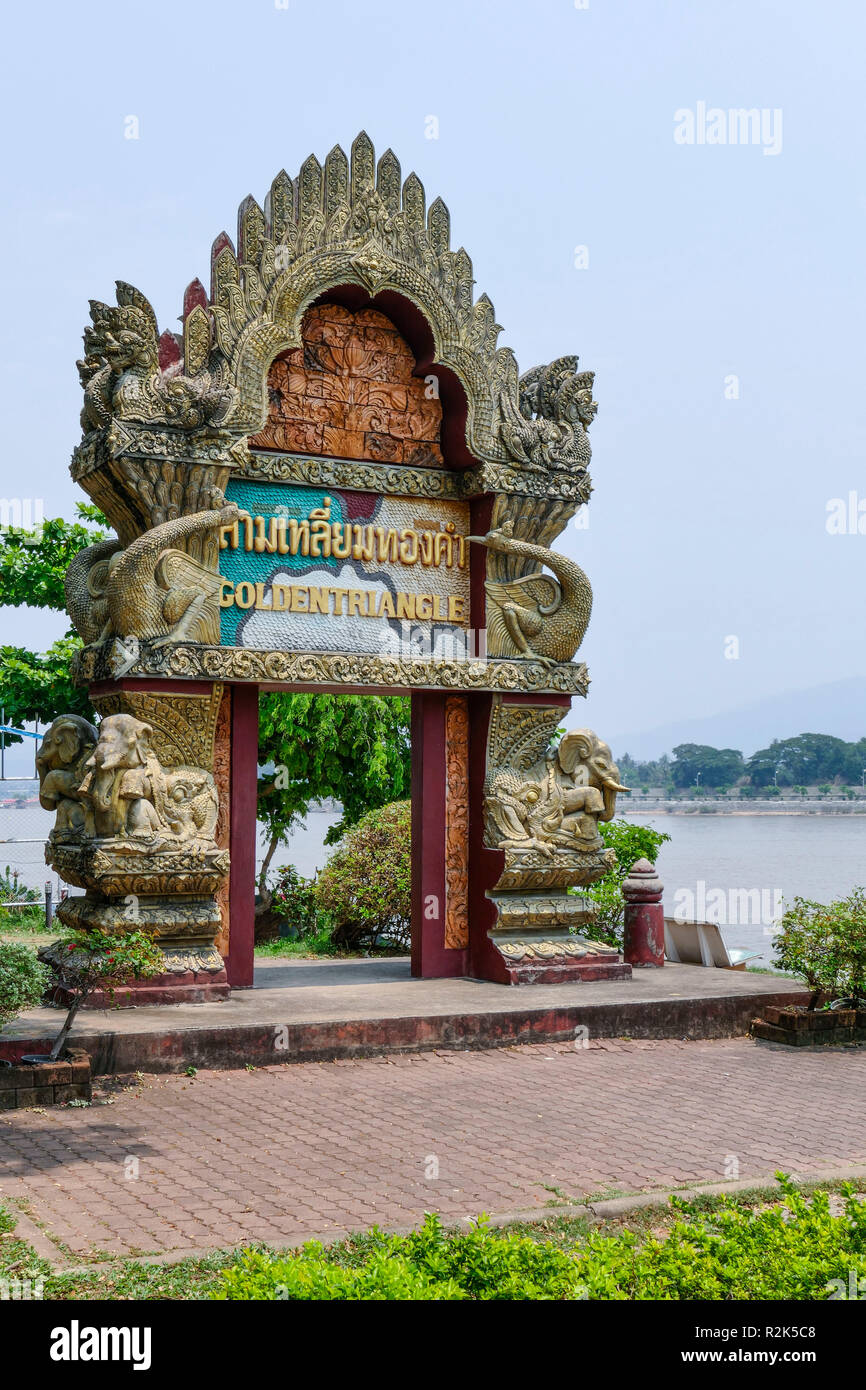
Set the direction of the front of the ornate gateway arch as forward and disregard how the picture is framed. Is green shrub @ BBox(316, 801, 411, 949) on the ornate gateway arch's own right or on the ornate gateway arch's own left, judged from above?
on the ornate gateway arch's own left

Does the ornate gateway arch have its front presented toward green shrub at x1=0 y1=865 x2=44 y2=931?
no

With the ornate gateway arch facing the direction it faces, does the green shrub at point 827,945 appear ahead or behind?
ahead

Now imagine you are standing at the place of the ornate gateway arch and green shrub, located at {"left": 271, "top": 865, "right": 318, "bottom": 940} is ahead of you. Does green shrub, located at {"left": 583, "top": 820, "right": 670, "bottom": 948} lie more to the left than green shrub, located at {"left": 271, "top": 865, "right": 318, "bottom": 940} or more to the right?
right

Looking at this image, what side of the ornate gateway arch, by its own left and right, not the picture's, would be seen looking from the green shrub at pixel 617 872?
left

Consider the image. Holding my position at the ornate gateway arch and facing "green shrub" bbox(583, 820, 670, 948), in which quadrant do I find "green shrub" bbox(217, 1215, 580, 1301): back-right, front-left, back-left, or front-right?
back-right

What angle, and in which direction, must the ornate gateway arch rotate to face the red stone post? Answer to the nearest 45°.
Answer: approximately 90° to its left

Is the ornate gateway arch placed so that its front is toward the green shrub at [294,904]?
no

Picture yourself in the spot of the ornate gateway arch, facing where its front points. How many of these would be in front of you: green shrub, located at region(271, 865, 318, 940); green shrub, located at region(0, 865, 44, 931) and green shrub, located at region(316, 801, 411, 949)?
0

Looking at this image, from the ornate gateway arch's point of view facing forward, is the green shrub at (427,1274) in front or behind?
in front

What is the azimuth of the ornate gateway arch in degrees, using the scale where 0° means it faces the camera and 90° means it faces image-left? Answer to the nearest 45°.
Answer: approximately 315°

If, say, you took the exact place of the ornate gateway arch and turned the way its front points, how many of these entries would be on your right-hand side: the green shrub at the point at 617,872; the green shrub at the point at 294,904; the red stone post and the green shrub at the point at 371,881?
0
